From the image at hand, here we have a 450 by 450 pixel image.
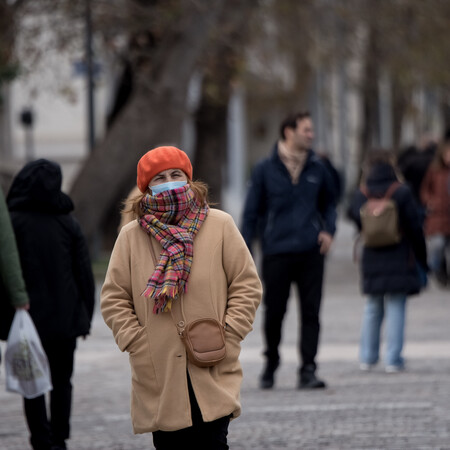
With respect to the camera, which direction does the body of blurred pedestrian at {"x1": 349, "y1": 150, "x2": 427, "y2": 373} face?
away from the camera

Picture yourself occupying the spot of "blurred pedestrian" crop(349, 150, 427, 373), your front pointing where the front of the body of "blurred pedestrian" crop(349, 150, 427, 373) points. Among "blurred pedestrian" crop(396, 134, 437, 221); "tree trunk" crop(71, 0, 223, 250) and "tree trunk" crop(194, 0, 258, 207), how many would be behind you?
0

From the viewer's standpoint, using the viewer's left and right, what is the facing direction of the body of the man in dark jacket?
facing the viewer

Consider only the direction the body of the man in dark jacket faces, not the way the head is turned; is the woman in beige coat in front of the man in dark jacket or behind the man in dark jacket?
in front

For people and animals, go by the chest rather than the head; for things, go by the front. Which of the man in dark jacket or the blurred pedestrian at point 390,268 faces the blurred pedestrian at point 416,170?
the blurred pedestrian at point 390,268

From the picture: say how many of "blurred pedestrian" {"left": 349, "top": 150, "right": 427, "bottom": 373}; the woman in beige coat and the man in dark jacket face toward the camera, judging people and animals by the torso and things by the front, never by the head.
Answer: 2

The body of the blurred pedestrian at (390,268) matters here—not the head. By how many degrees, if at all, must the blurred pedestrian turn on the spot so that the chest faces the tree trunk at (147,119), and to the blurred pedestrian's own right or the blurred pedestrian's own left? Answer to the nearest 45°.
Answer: approximately 45° to the blurred pedestrian's own left

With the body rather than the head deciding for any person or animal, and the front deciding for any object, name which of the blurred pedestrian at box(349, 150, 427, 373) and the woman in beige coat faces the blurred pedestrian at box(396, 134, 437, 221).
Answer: the blurred pedestrian at box(349, 150, 427, 373)

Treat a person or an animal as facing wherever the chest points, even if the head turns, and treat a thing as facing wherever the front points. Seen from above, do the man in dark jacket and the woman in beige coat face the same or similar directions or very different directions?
same or similar directions

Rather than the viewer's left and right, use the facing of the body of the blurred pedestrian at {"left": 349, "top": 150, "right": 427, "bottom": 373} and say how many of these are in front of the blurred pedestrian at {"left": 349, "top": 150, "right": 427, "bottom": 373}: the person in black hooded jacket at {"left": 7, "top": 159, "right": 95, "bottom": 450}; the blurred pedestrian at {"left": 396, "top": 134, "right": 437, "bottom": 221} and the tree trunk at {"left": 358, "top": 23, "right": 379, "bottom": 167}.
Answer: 2

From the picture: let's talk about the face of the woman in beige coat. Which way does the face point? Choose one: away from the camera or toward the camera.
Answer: toward the camera

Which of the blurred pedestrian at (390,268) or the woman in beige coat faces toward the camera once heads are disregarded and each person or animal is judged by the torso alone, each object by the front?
the woman in beige coat

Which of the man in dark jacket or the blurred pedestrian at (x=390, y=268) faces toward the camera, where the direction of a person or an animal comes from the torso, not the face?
the man in dark jacket

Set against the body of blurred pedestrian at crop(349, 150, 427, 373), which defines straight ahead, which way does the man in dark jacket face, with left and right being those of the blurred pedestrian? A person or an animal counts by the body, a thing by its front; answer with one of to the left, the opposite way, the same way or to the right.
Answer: the opposite way

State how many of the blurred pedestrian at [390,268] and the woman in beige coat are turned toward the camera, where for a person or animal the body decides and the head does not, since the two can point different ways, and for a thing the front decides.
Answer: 1

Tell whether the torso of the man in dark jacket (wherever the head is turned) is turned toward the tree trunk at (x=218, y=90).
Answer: no

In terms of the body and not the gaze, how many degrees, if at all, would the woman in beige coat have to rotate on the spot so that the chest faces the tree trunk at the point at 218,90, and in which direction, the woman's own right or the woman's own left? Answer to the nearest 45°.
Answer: approximately 180°

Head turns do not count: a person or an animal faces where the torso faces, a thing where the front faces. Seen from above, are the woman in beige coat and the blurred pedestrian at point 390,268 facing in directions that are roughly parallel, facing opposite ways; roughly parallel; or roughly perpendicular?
roughly parallel, facing opposite ways
